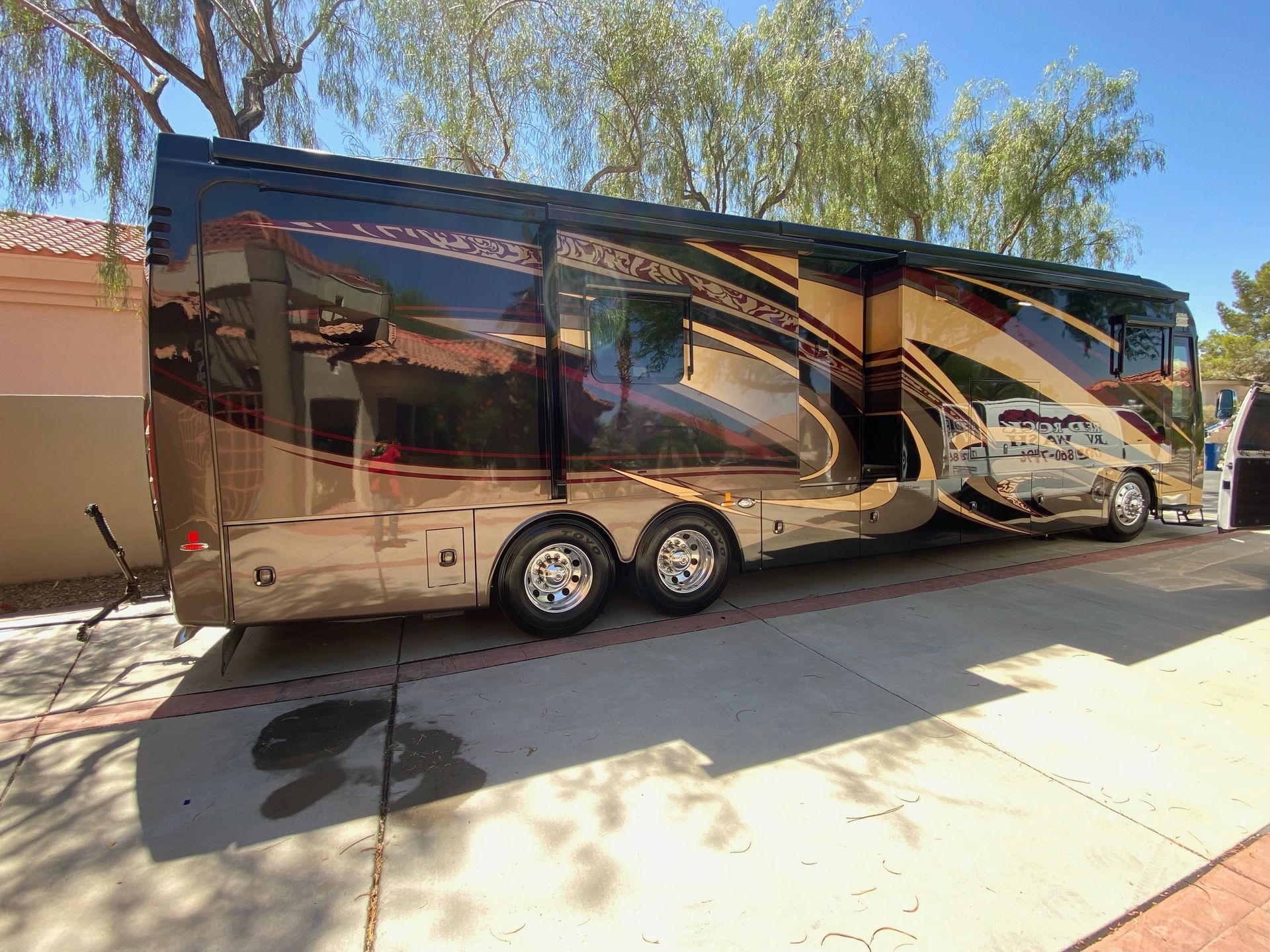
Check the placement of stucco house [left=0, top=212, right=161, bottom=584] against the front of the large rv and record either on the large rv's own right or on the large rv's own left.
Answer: on the large rv's own left

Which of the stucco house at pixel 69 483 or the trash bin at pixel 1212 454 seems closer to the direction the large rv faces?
the trash bin

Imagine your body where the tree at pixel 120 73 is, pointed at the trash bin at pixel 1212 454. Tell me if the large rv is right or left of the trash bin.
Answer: right

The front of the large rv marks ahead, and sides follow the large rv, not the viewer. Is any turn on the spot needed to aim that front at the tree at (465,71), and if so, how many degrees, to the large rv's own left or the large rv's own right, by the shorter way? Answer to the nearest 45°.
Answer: approximately 45° to the large rv's own left

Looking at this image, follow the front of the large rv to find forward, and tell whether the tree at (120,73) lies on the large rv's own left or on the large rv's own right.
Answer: on the large rv's own left

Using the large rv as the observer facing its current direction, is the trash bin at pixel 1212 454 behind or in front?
in front

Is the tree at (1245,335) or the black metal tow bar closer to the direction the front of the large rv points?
the tree

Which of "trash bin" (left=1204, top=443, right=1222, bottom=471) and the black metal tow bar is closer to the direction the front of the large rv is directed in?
the trash bin

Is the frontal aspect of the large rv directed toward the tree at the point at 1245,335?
yes

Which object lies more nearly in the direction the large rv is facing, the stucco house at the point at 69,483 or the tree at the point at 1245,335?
the tree

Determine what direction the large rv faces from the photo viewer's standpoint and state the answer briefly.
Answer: facing away from the viewer and to the right of the viewer
